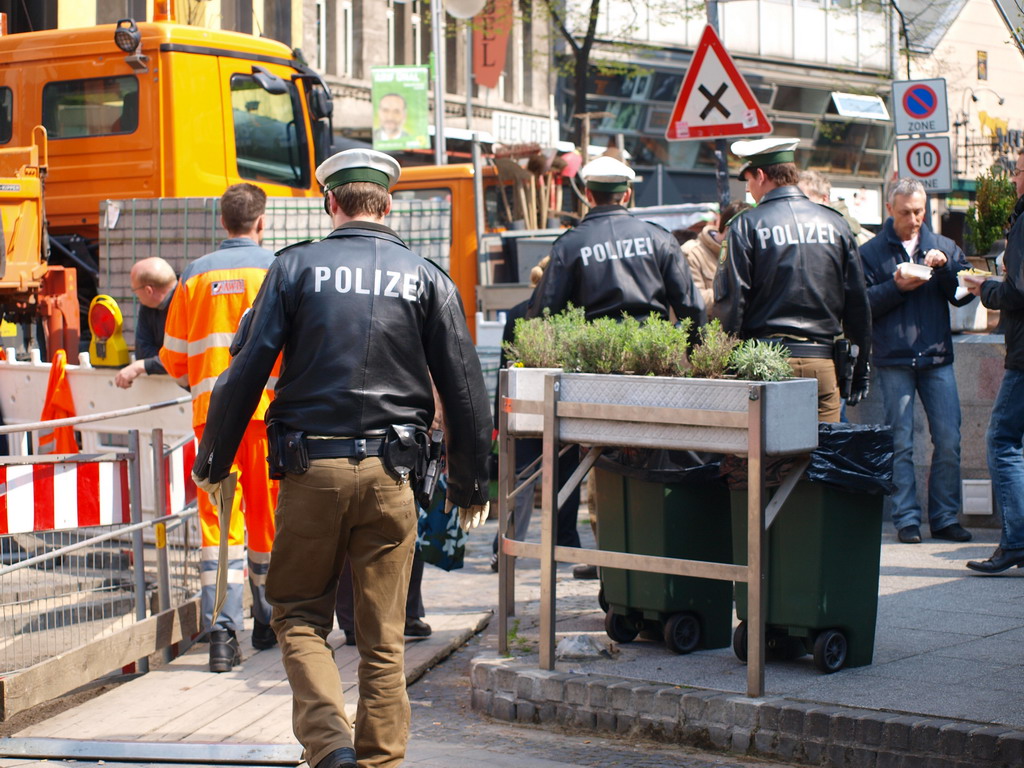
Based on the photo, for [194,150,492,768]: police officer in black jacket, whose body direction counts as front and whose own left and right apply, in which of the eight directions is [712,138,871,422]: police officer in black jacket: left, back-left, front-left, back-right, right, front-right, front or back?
front-right

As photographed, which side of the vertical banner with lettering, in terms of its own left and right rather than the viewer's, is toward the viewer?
front

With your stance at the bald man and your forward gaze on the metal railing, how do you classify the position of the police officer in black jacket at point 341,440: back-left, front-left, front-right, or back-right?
front-left

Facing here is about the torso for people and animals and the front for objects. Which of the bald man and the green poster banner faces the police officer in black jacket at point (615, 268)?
the green poster banner

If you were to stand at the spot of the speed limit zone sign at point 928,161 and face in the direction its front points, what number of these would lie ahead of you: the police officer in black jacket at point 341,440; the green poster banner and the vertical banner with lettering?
1

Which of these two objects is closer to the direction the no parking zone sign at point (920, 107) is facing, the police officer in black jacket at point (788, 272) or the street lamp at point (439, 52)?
the police officer in black jacket

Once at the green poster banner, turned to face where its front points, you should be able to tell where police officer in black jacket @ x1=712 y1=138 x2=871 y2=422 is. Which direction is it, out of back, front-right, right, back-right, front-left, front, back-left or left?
front

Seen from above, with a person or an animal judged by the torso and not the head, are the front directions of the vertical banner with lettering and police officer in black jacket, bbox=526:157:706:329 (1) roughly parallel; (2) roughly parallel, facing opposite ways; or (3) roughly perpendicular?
roughly parallel, facing opposite ways

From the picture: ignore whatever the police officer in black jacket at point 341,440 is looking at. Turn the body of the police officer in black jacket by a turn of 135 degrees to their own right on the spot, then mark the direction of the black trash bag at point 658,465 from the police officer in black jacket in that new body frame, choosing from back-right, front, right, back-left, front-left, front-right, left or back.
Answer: left

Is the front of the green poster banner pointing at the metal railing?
yes

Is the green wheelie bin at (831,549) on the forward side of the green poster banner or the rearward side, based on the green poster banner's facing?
on the forward side

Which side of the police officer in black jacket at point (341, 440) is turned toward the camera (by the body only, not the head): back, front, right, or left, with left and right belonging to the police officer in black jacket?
back

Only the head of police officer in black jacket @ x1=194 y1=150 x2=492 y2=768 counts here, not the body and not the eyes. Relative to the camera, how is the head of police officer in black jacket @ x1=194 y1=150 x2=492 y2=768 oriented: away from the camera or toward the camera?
away from the camera

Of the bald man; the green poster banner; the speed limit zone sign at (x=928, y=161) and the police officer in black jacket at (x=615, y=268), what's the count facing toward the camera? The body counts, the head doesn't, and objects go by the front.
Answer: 2

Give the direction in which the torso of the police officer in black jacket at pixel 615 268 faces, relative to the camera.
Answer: away from the camera

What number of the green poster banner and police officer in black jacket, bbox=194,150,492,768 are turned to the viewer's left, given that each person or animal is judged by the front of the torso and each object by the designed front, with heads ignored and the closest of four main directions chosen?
0

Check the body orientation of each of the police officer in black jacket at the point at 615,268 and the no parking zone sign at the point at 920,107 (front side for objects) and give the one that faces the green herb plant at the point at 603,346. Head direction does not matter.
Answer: the no parking zone sign

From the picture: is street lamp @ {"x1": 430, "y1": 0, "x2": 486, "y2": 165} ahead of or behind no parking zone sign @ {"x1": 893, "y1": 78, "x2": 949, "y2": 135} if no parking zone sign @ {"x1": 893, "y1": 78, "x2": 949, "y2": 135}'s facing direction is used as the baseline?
behind

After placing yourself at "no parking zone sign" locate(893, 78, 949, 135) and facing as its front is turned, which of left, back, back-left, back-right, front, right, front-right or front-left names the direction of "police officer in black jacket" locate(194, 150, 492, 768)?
front

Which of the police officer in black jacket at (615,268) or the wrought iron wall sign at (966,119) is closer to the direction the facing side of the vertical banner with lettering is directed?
the police officer in black jacket

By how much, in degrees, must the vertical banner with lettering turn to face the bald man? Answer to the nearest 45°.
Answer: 0° — it already faces them

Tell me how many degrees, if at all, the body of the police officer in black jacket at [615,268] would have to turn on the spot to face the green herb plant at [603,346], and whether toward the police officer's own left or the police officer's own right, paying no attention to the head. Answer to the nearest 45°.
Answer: approximately 180°
